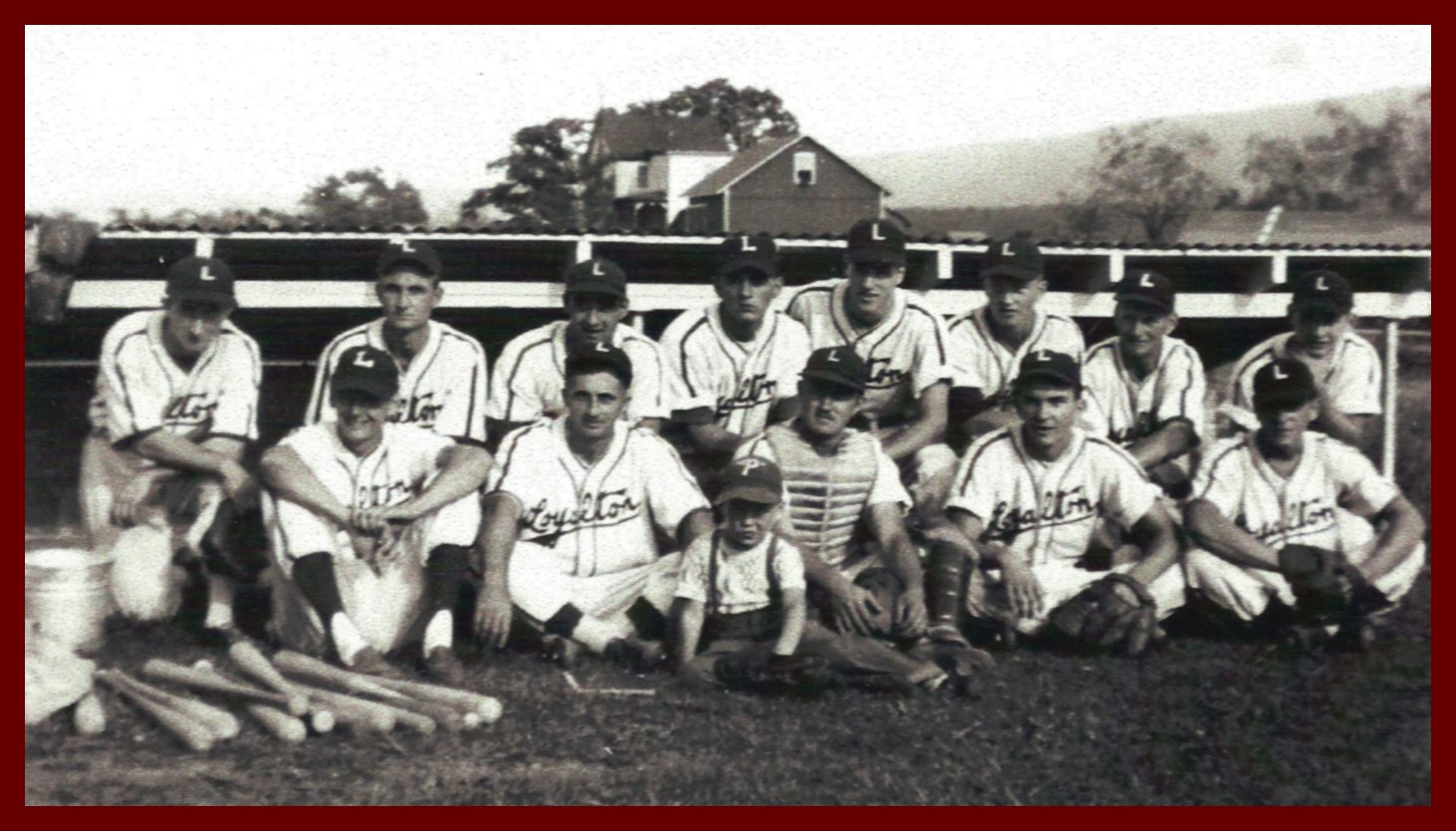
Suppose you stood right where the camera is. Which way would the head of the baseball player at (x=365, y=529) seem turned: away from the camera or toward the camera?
toward the camera

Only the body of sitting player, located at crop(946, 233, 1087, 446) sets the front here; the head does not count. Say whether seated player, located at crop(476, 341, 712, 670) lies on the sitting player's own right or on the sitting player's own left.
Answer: on the sitting player's own right

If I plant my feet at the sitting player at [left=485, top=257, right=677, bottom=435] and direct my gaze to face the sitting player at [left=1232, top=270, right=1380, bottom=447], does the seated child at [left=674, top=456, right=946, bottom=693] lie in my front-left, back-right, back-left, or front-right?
front-right

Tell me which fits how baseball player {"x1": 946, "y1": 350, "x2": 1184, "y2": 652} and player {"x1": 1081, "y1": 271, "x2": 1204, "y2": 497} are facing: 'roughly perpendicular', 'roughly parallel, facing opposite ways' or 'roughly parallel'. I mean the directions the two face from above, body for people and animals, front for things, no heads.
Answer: roughly parallel

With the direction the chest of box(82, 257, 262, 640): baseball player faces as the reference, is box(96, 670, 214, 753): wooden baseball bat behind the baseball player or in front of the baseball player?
in front

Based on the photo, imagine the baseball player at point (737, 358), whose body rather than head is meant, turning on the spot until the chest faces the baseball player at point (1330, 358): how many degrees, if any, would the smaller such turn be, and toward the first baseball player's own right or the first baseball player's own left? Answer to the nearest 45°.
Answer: approximately 90° to the first baseball player's own left

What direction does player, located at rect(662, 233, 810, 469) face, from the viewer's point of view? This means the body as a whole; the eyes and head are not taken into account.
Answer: toward the camera

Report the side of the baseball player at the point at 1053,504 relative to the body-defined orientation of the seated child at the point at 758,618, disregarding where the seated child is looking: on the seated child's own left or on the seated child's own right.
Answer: on the seated child's own left

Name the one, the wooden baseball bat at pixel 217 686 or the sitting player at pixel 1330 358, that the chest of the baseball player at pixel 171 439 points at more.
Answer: the wooden baseball bat

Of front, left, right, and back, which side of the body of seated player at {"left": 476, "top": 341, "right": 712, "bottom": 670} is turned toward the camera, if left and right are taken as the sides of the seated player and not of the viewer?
front

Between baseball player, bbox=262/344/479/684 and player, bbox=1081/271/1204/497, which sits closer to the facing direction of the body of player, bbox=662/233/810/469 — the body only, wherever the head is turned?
the baseball player

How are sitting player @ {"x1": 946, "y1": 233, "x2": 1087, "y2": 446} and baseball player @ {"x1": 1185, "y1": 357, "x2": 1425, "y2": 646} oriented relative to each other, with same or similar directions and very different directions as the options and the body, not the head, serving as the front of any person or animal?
same or similar directions

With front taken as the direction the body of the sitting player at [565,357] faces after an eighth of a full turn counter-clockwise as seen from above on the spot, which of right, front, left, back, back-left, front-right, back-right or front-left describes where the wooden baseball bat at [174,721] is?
right

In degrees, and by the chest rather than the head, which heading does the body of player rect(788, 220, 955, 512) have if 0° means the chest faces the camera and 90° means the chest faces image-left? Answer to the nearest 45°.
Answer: approximately 0°

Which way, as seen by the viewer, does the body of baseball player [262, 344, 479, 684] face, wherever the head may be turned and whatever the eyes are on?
toward the camera

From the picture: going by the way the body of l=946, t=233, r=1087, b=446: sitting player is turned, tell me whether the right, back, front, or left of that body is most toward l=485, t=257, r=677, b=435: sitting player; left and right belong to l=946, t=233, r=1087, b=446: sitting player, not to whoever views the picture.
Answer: right
